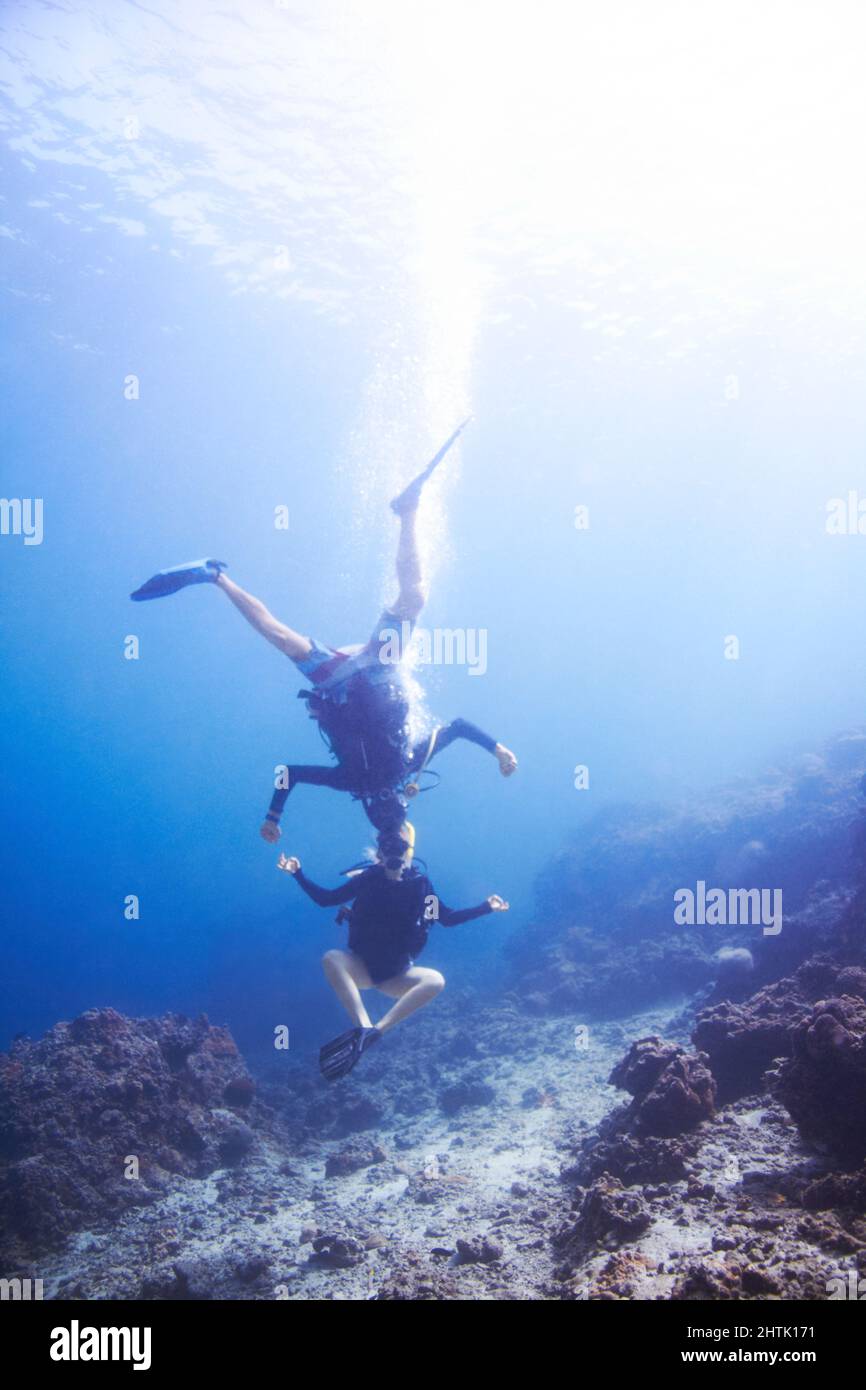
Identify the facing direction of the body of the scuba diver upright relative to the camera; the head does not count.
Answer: toward the camera

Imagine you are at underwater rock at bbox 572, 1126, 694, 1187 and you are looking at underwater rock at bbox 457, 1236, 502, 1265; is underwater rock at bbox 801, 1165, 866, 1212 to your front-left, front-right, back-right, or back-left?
back-left

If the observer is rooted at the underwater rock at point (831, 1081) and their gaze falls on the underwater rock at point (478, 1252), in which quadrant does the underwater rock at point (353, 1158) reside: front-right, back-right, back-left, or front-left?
front-right

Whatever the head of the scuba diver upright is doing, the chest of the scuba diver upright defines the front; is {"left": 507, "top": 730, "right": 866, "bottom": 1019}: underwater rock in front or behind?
behind

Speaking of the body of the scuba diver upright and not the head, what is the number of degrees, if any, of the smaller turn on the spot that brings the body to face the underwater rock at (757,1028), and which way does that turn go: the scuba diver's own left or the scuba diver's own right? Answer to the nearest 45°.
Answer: approximately 90° to the scuba diver's own left
